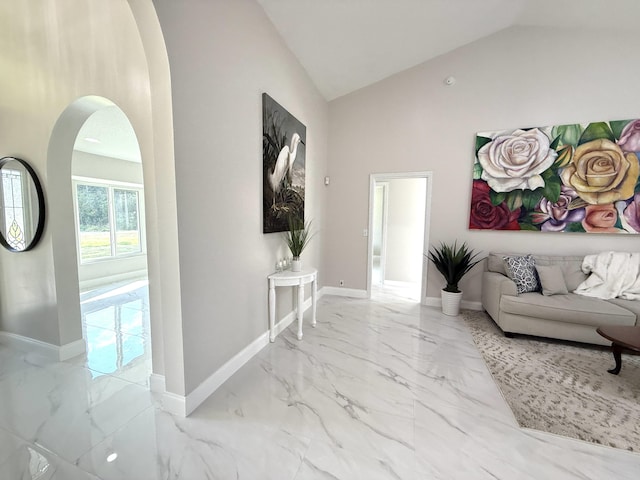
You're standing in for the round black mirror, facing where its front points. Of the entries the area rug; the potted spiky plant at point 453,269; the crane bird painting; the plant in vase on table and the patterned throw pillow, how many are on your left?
5

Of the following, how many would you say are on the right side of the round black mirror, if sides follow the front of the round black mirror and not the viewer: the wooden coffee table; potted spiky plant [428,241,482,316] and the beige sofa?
0

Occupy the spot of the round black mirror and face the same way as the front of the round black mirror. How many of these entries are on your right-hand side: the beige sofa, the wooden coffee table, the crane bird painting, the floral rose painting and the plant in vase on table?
0

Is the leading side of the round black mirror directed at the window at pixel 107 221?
no

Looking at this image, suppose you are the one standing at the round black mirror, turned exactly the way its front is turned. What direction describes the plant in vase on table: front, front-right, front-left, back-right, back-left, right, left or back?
left

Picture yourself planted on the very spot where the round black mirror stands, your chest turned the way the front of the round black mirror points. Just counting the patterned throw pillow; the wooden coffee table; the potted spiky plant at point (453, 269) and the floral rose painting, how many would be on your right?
0

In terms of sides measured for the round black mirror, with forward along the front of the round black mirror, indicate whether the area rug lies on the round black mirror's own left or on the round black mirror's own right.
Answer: on the round black mirror's own left

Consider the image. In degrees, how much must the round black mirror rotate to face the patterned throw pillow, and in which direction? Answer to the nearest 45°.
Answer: approximately 90° to its left

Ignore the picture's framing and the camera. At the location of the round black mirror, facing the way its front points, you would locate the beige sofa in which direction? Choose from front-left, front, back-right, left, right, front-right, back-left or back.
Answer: left

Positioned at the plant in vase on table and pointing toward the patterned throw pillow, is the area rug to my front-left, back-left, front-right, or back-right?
front-right

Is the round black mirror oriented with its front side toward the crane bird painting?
no

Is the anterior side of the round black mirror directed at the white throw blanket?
no

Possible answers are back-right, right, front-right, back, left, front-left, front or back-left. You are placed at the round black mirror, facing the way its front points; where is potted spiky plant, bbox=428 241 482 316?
left

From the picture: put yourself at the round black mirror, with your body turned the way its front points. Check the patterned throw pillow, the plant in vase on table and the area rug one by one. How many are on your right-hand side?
0

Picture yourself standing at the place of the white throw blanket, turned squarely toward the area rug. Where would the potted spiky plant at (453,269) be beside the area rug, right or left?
right

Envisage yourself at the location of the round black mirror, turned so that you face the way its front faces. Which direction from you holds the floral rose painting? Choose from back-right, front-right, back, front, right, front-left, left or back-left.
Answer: left
